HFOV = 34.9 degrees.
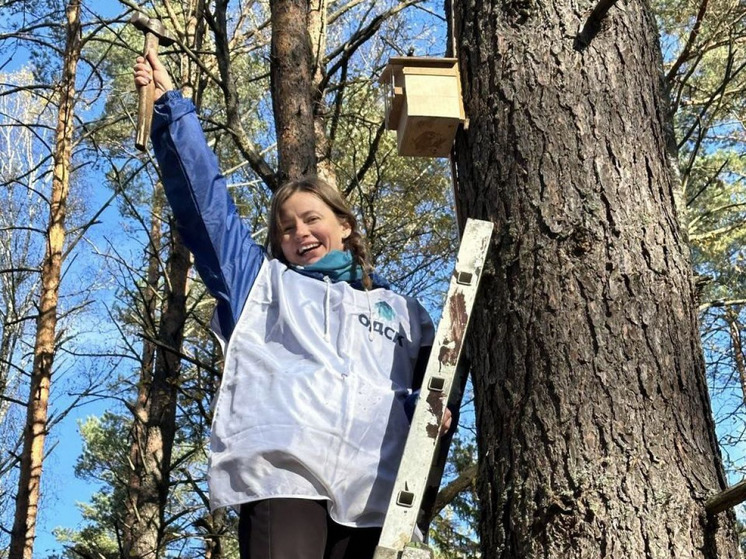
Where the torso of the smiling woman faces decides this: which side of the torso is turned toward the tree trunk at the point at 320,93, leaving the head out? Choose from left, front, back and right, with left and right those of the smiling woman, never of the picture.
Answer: back

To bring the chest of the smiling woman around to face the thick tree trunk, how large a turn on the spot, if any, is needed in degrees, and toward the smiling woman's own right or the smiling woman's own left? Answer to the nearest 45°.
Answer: approximately 45° to the smiling woman's own left

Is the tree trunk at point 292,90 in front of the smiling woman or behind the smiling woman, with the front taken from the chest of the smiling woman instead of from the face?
behind

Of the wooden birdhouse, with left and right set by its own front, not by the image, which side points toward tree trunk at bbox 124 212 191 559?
right
